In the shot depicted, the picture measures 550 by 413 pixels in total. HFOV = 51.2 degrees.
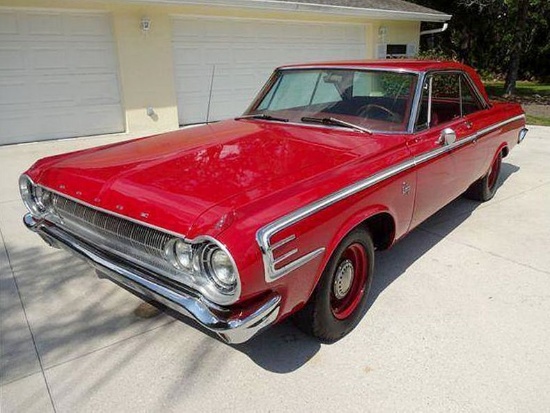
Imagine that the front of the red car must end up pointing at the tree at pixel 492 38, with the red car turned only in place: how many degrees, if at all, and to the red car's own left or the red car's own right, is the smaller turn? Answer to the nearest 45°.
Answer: approximately 180°

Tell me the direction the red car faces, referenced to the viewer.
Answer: facing the viewer and to the left of the viewer

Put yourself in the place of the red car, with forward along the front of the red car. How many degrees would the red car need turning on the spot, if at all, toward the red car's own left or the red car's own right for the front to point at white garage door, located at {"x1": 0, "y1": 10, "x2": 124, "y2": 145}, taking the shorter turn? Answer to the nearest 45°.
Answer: approximately 90° to the red car's own right

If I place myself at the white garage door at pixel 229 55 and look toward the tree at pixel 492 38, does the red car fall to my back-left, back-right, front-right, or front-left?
back-right

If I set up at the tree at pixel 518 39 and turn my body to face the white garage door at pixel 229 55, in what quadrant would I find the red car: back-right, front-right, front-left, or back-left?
front-left

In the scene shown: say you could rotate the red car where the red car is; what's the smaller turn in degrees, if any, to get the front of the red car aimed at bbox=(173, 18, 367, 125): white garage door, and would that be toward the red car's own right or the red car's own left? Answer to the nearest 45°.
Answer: approximately 135° to the red car's own right
